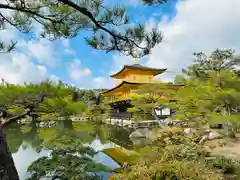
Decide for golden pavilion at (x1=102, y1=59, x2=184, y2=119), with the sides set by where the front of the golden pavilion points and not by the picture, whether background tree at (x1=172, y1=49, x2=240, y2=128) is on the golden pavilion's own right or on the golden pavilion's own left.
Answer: on the golden pavilion's own left

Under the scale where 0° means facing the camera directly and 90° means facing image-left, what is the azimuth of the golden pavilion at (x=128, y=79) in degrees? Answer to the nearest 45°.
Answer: approximately 45°

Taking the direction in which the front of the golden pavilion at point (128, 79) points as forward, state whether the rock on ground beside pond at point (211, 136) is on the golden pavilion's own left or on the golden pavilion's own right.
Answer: on the golden pavilion's own left

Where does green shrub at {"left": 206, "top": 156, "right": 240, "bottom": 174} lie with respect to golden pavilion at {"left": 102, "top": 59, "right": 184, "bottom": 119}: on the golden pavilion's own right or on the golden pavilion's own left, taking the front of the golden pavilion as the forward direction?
on the golden pavilion's own left
